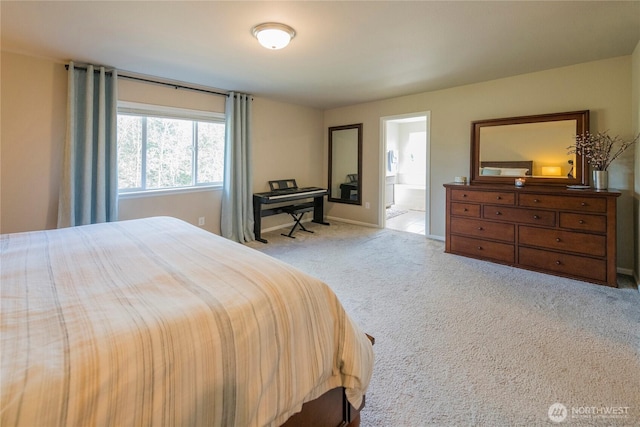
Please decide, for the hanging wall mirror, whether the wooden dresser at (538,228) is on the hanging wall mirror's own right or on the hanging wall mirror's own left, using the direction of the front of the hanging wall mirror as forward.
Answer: on the hanging wall mirror's own left

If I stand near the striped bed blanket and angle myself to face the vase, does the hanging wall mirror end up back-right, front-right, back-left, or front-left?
front-left

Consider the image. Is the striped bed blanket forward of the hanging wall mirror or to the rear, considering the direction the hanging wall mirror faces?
forward

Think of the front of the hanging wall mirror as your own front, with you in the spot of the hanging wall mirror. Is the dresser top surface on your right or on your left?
on your left

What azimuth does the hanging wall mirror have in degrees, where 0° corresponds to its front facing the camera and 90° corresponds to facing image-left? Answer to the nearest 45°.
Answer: approximately 45°

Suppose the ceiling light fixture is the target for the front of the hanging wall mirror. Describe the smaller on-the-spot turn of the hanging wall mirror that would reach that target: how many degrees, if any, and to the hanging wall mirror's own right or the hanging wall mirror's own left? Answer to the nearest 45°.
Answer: approximately 45° to the hanging wall mirror's own left
